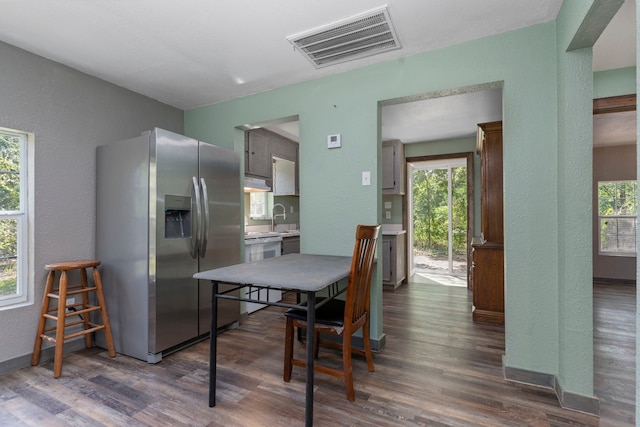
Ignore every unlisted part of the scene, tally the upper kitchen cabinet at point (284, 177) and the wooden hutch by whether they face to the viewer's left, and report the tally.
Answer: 1

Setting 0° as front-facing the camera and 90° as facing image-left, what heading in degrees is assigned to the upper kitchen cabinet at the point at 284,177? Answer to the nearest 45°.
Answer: approximately 315°

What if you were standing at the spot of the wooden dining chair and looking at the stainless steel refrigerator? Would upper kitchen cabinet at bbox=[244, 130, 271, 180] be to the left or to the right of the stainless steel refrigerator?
right

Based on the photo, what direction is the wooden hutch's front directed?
to the viewer's left

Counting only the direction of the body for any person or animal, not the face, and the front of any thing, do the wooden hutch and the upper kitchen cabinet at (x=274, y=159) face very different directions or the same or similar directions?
very different directions

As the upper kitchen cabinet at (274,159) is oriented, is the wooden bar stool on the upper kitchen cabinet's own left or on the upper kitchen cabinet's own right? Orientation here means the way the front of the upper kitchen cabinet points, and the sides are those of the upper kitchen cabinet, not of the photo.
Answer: on the upper kitchen cabinet's own right

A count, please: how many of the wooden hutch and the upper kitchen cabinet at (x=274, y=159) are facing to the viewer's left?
1

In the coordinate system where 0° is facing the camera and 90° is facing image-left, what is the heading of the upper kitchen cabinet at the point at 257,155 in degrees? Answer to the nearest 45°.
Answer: approximately 315°
